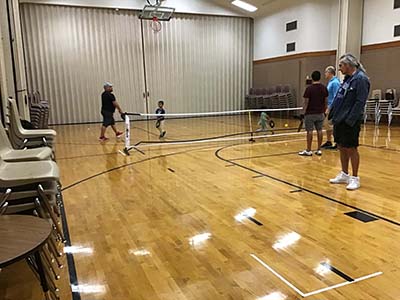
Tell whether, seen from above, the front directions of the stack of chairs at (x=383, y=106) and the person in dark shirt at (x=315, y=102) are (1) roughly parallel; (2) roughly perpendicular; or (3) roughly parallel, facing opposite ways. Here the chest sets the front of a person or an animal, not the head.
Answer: roughly perpendicular

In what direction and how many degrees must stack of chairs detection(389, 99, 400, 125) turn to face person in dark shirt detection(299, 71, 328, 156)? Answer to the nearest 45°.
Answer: approximately 45° to its left

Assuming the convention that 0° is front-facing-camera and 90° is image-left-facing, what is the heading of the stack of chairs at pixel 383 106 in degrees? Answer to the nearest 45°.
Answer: approximately 45°

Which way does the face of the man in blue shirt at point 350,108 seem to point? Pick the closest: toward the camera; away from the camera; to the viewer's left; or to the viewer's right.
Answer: to the viewer's left

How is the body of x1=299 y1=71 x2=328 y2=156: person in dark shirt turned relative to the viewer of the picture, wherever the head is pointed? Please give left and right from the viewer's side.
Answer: facing away from the viewer and to the left of the viewer

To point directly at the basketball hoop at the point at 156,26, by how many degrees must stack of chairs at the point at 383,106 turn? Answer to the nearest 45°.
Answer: approximately 45° to its right

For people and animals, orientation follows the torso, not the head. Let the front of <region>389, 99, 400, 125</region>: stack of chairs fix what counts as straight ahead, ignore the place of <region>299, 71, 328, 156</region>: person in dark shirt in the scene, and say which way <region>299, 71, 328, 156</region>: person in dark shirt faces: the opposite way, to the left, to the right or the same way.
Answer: to the right

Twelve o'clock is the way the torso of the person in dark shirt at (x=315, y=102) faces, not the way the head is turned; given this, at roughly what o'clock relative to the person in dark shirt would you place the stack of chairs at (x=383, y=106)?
The stack of chairs is roughly at 2 o'clock from the person in dark shirt.
